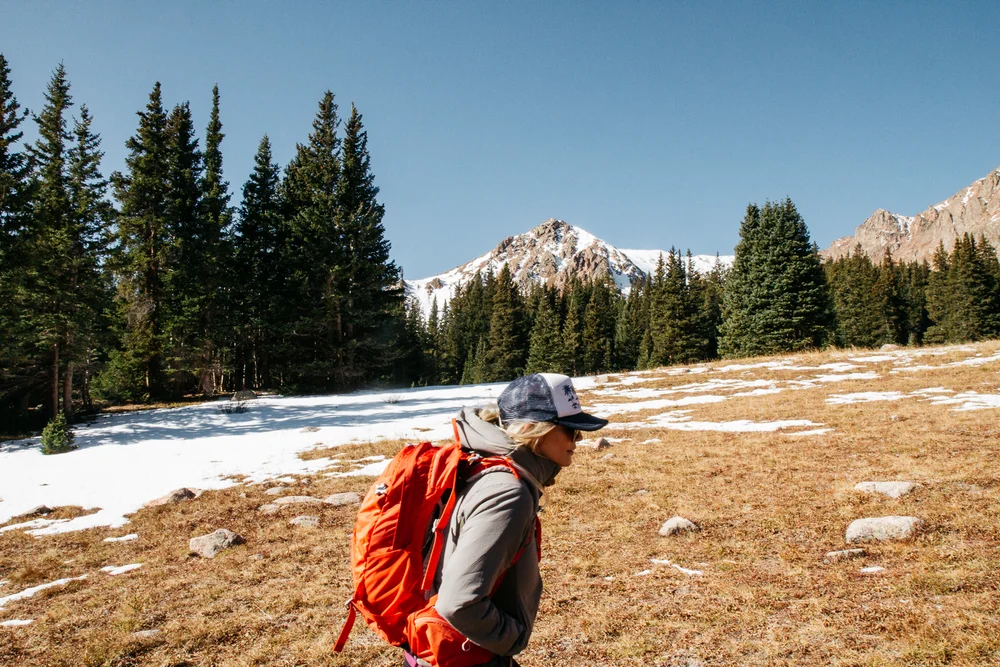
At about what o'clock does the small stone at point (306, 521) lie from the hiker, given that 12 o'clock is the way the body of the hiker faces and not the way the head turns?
The small stone is roughly at 8 o'clock from the hiker.

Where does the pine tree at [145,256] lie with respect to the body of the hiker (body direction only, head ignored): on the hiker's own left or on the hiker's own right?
on the hiker's own left

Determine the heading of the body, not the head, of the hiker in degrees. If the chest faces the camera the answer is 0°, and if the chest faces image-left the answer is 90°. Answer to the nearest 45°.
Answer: approximately 270°

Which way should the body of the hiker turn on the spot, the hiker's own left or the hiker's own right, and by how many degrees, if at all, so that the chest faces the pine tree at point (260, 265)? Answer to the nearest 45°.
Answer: approximately 135° to the hiker's own left

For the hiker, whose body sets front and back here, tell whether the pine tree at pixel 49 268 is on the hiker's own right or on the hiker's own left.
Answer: on the hiker's own left

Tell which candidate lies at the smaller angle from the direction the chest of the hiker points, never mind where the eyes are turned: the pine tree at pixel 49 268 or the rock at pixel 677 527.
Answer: the rock

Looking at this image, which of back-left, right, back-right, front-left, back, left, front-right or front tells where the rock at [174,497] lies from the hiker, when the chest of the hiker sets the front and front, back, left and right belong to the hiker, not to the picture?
back-left

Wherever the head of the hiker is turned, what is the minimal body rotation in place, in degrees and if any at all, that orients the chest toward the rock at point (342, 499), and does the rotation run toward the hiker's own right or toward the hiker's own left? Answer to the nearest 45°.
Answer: approximately 90° to the hiker's own left

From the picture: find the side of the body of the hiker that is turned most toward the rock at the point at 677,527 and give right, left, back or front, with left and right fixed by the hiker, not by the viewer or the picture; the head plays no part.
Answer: left

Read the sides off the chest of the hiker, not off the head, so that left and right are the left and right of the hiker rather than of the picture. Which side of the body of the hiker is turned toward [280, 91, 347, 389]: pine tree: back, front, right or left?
left

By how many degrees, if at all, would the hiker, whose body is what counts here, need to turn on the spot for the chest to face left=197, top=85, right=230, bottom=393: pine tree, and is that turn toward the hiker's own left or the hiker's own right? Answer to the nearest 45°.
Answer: approximately 135° to the hiker's own left

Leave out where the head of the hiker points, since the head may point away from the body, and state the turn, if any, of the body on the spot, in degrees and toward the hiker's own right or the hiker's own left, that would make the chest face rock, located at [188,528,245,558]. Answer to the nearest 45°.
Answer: approximately 135° to the hiker's own left

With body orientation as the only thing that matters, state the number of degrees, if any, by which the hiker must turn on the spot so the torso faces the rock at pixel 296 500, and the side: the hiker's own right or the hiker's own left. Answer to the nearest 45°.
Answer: approximately 135° to the hiker's own left
